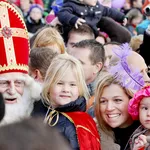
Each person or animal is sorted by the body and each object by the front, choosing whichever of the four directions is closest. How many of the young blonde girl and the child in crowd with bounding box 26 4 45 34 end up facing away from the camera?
0

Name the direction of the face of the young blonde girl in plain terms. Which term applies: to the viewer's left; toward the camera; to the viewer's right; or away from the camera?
toward the camera

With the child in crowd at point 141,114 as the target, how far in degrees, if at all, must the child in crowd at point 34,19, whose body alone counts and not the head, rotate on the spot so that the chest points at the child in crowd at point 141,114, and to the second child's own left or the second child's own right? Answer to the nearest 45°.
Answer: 0° — they already face them

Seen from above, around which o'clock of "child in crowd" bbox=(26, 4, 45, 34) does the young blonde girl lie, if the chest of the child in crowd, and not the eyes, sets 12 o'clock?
The young blonde girl is roughly at 12 o'clock from the child in crowd.

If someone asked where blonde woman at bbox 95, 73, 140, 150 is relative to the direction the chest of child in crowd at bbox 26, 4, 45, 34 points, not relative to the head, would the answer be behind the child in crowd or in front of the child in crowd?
in front

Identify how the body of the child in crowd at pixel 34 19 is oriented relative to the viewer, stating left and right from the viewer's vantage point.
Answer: facing the viewer

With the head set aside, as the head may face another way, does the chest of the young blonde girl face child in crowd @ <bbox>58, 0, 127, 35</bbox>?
no

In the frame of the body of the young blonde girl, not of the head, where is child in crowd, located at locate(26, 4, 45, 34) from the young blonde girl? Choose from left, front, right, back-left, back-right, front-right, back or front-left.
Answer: back-right

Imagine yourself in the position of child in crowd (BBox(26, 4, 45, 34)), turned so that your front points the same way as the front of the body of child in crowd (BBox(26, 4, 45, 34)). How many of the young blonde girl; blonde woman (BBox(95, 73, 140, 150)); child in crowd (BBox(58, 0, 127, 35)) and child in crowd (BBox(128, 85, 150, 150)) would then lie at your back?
0

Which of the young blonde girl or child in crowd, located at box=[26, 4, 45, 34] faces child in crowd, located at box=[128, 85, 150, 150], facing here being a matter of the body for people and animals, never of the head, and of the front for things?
child in crowd, located at box=[26, 4, 45, 34]

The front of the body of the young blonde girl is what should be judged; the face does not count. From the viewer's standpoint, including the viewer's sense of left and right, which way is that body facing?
facing the viewer and to the left of the viewer

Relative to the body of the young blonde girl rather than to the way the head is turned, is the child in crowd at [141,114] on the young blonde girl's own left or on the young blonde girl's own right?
on the young blonde girl's own left
